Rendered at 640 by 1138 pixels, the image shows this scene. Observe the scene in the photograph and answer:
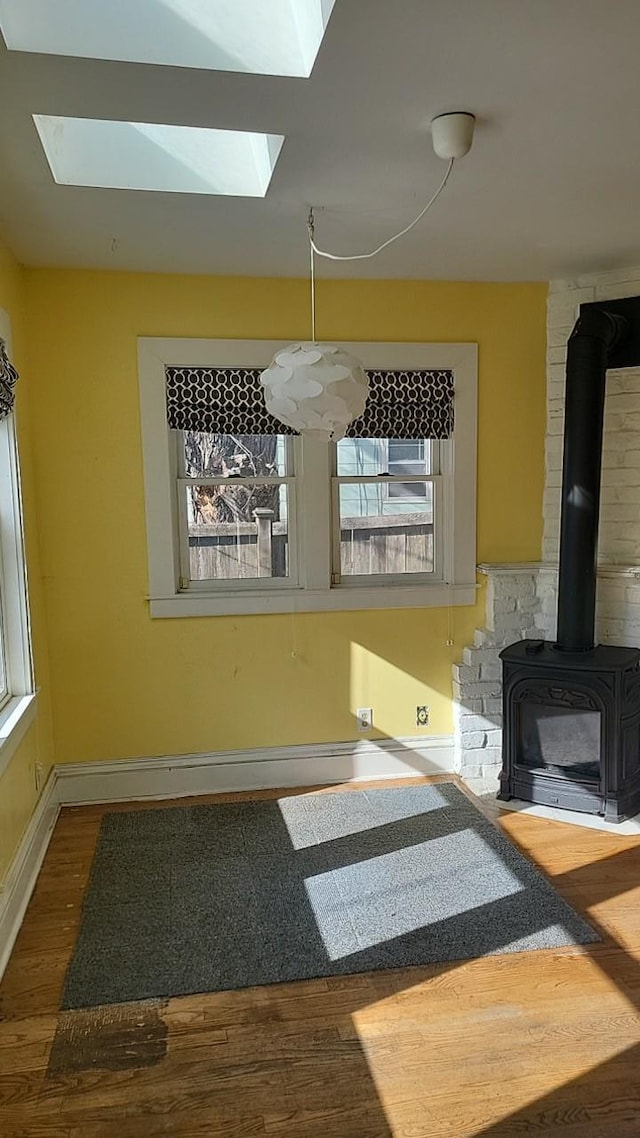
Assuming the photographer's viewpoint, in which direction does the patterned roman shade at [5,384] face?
facing to the right of the viewer

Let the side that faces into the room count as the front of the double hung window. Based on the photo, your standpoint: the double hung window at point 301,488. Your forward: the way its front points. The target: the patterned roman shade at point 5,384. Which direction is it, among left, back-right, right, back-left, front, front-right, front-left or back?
front-right

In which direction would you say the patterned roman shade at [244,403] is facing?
toward the camera

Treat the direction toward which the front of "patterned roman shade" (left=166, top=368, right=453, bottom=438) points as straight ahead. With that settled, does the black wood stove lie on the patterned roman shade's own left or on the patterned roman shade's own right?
on the patterned roman shade's own left

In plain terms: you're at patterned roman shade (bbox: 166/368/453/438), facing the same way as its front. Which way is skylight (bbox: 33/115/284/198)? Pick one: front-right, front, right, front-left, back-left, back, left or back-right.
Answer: front

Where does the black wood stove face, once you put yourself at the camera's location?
facing the viewer and to the left of the viewer

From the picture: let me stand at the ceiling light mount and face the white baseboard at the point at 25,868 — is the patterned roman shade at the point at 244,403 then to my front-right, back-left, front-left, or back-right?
front-right

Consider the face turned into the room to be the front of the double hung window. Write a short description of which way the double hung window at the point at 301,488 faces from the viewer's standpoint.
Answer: facing the viewer

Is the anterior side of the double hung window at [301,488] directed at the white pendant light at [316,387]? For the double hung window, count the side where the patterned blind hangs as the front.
yes
